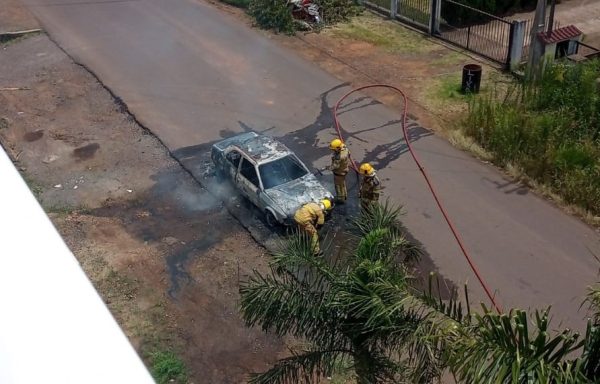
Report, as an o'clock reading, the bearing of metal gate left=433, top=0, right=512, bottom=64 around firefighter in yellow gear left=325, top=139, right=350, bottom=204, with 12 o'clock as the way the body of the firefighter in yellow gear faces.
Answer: The metal gate is roughly at 4 o'clock from the firefighter in yellow gear.

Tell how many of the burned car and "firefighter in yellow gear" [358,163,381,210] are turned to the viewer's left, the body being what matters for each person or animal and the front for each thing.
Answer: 1

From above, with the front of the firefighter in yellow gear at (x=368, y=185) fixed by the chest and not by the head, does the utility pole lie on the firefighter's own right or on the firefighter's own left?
on the firefighter's own right

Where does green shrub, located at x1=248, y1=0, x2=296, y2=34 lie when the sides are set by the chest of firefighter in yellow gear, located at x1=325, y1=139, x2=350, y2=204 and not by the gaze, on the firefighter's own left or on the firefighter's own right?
on the firefighter's own right

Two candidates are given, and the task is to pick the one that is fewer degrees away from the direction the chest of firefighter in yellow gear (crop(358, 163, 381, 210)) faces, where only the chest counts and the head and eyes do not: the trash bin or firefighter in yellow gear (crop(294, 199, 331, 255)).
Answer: the firefighter in yellow gear

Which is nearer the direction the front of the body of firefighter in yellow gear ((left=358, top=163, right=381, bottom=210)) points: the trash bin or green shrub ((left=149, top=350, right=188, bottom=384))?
the green shrub

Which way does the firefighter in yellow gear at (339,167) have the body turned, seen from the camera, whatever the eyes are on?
to the viewer's left

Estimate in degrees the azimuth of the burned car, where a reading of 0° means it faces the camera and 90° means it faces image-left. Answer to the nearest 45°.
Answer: approximately 315°

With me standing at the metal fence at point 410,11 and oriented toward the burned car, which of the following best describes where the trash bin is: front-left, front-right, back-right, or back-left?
front-left

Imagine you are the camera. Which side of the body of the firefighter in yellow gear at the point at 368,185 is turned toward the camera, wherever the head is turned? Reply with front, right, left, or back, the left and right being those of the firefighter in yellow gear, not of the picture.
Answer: left

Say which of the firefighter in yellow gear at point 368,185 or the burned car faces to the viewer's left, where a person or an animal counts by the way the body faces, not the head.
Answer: the firefighter in yellow gear

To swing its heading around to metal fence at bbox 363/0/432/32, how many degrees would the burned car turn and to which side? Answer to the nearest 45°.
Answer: approximately 90° to its left

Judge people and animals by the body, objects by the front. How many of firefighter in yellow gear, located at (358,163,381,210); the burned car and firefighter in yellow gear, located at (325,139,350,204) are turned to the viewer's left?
2

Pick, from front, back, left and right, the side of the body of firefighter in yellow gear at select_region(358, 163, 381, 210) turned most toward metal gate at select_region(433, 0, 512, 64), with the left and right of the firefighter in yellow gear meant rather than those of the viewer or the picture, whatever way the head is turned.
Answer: right

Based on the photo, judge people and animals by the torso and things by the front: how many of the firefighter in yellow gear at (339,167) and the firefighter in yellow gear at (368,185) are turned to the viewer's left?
2

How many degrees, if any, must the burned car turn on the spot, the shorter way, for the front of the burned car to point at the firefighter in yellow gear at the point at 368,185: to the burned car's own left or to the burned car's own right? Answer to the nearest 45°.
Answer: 0° — it already faces them
